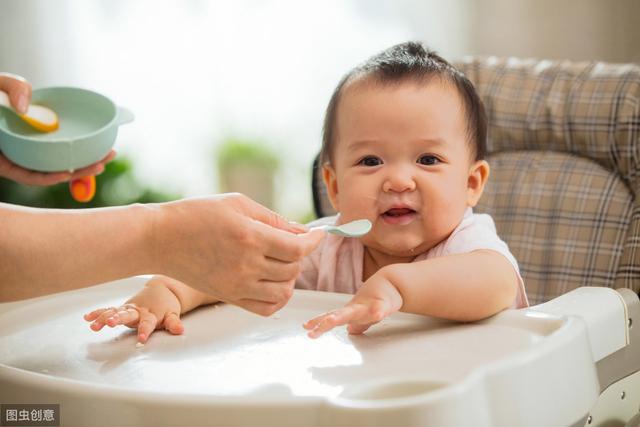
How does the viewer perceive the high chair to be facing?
facing the viewer and to the left of the viewer

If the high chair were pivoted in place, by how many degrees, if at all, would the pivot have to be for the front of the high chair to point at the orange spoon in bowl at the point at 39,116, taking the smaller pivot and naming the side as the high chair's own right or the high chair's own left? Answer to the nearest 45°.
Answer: approximately 90° to the high chair's own right
